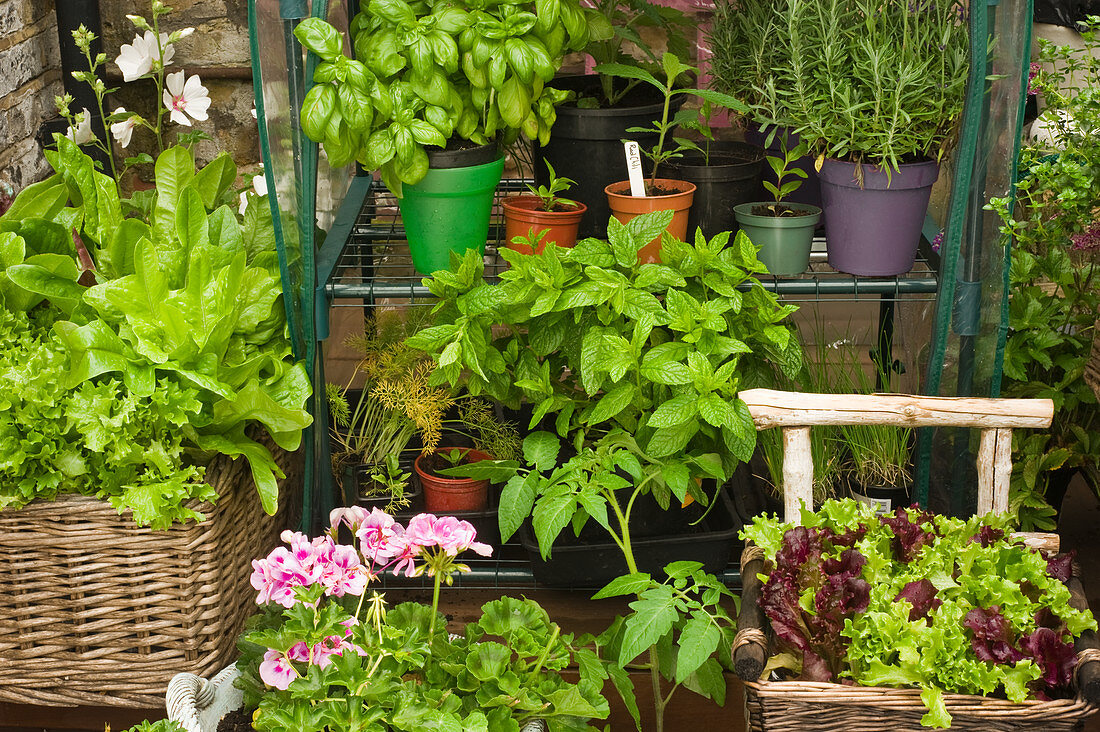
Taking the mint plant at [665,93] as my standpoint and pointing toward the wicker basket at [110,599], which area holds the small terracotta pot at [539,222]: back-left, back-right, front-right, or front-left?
front-right

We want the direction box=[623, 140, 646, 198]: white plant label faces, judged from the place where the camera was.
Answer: facing the viewer
